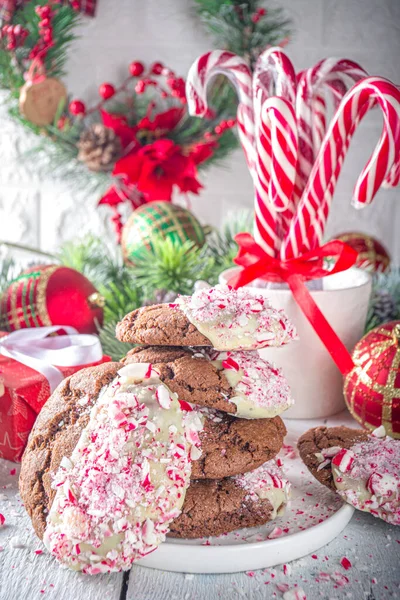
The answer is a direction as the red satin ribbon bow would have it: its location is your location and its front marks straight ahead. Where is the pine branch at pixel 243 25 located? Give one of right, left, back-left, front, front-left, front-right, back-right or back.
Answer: back

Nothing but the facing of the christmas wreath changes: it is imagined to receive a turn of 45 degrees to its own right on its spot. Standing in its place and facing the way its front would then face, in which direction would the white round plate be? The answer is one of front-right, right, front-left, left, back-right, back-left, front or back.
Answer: front-left

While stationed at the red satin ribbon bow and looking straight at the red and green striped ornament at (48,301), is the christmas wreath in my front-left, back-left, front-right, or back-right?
front-right

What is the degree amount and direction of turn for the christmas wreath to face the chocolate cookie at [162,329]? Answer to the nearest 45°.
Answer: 0° — it already faces it

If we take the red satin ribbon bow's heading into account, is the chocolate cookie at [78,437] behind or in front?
in front

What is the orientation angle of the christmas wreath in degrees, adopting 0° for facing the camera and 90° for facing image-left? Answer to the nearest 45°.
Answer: approximately 0°

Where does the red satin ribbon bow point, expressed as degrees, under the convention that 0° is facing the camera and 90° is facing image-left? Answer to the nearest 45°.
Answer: approximately 0°

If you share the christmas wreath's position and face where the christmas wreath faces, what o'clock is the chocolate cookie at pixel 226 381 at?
The chocolate cookie is roughly at 12 o'clock from the christmas wreath.

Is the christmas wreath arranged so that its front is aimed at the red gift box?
yes

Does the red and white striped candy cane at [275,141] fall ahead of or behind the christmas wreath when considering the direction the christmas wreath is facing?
ahead

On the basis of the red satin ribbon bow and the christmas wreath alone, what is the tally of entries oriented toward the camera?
2

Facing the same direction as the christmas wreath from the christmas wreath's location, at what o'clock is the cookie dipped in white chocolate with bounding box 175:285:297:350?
The cookie dipped in white chocolate is roughly at 12 o'clock from the christmas wreath.
